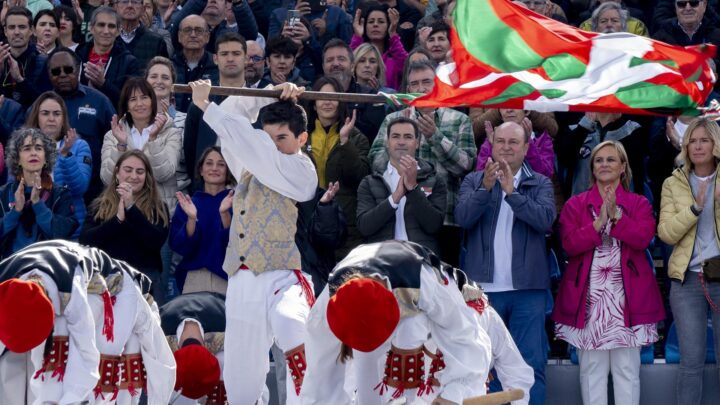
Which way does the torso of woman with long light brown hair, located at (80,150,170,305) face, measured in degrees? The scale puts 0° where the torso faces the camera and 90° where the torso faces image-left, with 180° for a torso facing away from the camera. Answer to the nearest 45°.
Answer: approximately 0°

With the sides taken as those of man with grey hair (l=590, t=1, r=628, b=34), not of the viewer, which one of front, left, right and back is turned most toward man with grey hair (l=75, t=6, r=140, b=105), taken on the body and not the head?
right

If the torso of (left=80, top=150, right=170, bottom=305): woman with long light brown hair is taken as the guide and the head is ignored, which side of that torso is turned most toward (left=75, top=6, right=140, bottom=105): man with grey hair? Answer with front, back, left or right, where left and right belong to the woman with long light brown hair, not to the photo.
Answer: back

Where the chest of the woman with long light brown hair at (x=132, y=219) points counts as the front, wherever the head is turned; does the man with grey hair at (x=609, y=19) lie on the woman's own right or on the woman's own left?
on the woman's own left

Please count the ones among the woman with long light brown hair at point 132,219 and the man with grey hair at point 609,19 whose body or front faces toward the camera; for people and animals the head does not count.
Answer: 2

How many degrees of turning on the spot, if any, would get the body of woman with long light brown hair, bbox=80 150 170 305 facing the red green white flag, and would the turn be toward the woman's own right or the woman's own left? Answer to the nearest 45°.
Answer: approximately 45° to the woman's own left

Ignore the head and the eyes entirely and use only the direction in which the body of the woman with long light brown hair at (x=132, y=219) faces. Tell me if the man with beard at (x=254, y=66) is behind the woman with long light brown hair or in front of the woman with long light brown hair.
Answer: behind

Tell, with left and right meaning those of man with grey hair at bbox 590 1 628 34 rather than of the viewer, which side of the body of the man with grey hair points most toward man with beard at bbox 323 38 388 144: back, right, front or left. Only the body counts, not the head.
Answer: right
